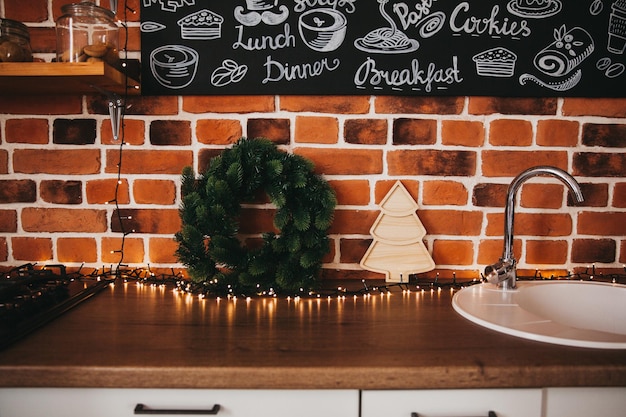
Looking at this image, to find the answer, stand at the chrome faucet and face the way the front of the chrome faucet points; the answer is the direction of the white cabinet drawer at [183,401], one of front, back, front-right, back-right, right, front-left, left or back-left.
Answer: back-right

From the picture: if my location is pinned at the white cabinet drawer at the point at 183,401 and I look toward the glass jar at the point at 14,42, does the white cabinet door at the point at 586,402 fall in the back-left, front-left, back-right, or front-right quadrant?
back-right

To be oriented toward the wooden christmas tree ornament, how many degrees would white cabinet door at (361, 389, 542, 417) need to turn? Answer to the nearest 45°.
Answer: approximately 180°

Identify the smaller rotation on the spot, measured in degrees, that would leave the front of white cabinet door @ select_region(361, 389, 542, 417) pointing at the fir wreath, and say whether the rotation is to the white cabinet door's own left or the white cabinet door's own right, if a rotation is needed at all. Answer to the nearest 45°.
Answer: approximately 135° to the white cabinet door's own right

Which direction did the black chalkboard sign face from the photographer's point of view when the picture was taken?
facing the viewer

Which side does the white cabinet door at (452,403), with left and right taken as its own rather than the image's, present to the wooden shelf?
right

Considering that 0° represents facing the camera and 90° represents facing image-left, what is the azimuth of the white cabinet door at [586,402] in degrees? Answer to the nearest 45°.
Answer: approximately 0°

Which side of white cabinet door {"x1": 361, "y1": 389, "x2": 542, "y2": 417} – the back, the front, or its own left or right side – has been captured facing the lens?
front

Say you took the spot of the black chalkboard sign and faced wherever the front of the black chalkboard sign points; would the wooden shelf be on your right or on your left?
on your right

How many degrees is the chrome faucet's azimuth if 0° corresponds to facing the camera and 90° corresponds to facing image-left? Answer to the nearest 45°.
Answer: approximately 270°

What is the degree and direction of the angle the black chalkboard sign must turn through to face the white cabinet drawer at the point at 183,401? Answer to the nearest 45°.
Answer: approximately 45° to its right

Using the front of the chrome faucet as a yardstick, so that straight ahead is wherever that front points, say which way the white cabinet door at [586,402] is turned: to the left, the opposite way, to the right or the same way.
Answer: to the right
